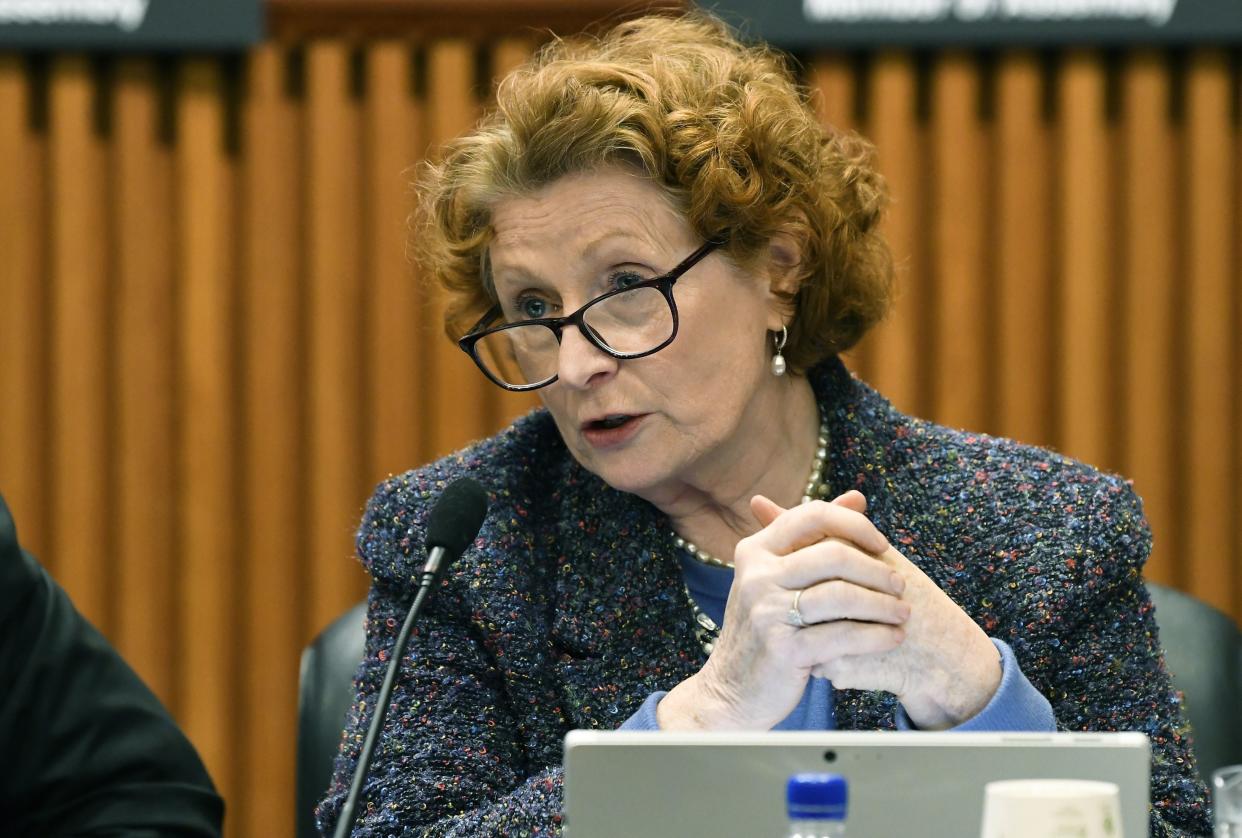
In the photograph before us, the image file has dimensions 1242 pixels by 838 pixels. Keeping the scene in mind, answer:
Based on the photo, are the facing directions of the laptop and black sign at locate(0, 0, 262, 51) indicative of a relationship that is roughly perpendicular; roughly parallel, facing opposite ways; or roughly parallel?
roughly parallel, facing opposite ways

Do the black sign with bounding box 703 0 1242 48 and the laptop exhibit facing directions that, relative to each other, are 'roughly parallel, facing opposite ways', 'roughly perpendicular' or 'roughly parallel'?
roughly parallel, facing opposite ways

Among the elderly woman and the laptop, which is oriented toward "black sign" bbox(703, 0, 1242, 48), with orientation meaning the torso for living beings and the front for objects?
the laptop

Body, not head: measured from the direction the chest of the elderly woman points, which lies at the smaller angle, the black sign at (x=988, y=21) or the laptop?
the laptop

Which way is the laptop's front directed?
away from the camera

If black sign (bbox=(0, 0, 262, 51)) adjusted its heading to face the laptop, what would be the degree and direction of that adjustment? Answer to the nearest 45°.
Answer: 0° — it already faces it

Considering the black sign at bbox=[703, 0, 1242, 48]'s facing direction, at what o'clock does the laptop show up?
The laptop is roughly at 12 o'clock from the black sign.

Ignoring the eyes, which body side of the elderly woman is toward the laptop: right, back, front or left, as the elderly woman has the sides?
front

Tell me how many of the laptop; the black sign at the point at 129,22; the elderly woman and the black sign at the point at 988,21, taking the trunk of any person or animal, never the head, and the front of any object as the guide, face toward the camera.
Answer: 3

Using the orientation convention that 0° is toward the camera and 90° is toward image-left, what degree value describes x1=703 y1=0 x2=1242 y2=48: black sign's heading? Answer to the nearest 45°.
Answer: approximately 0°

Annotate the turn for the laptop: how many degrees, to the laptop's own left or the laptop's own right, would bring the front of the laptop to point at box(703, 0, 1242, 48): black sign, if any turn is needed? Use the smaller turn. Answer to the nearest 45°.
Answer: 0° — it already faces it

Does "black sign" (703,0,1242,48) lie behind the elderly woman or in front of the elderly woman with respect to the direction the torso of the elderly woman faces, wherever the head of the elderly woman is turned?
behind

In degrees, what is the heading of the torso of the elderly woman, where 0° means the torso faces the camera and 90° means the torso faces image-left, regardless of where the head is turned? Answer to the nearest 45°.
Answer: approximately 0°

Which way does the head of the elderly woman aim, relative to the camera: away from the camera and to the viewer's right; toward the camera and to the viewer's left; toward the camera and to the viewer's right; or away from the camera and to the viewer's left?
toward the camera and to the viewer's left

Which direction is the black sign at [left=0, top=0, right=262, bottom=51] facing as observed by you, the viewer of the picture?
facing the viewer

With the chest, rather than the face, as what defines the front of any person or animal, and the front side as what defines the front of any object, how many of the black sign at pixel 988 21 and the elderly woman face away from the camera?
0

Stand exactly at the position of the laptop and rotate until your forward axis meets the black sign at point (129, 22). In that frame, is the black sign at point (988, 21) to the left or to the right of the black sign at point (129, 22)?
right

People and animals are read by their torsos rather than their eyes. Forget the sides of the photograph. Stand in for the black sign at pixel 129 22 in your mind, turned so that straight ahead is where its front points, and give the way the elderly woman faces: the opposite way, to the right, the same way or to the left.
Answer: the same way
